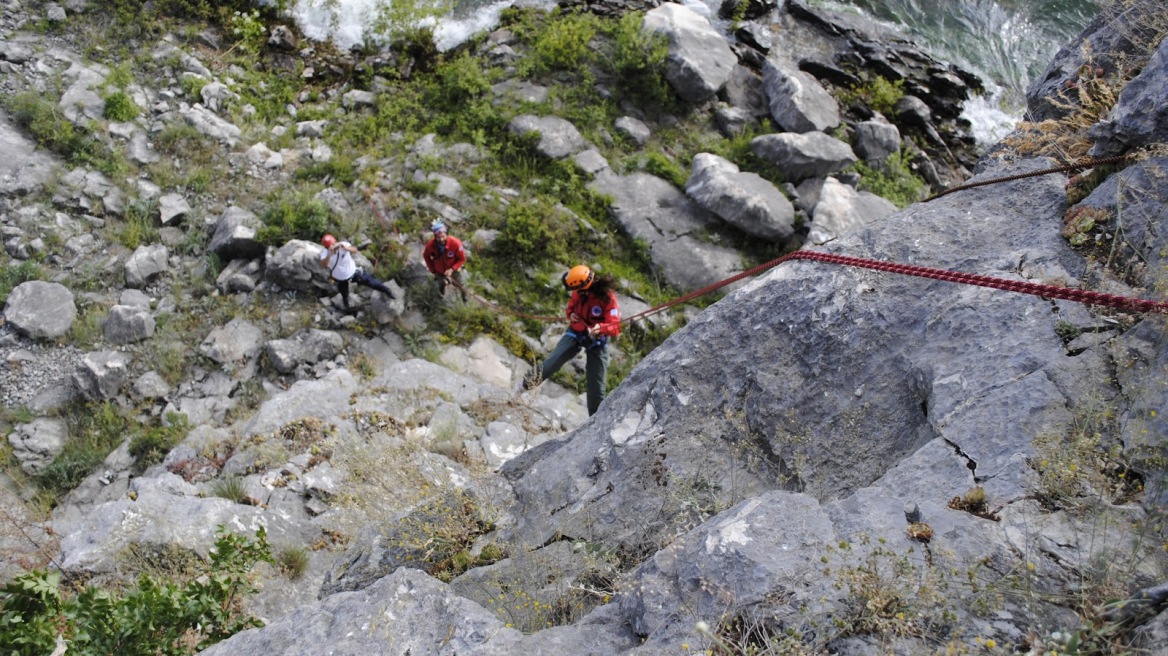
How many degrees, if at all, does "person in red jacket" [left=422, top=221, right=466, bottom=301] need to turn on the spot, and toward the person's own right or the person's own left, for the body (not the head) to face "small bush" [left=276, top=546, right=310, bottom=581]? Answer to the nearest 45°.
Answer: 0° — they already face it

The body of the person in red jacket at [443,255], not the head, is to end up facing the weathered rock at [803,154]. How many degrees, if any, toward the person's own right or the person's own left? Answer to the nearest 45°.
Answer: approximately 135° to the person's own left

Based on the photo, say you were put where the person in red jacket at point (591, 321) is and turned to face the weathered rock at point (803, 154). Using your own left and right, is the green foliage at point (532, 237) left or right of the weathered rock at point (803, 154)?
left

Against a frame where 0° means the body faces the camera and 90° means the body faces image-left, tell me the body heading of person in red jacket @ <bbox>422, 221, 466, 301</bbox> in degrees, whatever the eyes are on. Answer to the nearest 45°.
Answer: approximately 0°

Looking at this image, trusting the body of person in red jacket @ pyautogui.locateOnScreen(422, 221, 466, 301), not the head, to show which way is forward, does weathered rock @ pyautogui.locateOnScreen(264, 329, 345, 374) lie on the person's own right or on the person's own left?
on the person's own right

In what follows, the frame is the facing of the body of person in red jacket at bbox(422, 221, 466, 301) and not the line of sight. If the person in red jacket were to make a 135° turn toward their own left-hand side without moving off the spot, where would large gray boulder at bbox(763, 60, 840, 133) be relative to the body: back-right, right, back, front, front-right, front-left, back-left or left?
front

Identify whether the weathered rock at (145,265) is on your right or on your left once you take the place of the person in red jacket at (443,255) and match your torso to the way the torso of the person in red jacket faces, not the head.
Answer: on your right

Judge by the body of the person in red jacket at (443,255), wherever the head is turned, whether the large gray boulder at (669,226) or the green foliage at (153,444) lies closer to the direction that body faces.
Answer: the green foliage

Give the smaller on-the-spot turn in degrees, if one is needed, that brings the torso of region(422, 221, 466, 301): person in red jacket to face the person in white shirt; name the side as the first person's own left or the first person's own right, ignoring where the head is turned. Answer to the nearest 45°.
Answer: approximately 90° to the first person's own right
